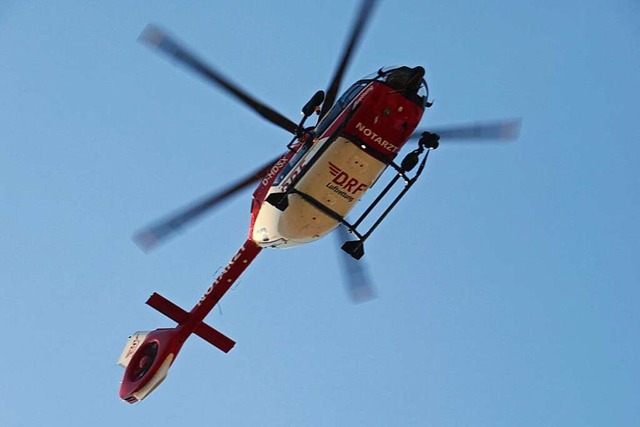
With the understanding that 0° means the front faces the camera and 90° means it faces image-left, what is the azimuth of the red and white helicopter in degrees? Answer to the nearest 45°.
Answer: approximately 315°
